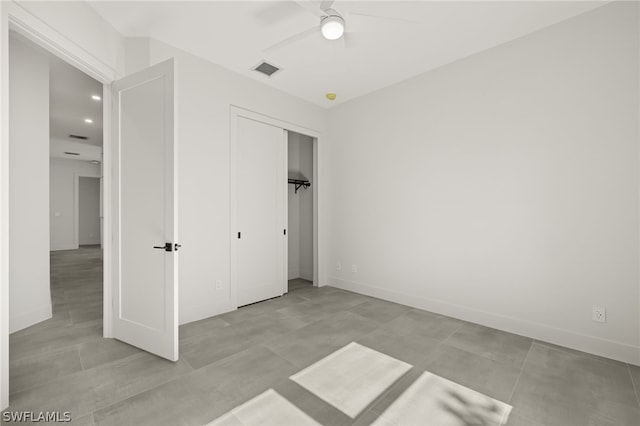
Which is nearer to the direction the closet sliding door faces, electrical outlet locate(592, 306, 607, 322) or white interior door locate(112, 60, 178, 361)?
the electrical outlet

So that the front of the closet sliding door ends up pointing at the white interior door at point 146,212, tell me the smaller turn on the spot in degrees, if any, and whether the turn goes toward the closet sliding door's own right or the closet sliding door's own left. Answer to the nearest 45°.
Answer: approximately 90° to the closet sliding door's own right

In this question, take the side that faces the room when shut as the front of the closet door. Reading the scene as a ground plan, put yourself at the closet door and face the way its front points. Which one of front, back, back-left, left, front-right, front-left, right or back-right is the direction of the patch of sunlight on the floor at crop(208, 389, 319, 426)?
front-right

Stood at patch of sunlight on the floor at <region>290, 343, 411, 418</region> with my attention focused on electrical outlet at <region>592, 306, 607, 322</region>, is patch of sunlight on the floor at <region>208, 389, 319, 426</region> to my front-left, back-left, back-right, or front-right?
back-right

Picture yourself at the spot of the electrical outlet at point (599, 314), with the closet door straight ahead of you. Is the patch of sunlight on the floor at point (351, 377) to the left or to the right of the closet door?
left

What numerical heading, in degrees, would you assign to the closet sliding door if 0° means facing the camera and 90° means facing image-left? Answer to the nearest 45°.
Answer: approximately 315°

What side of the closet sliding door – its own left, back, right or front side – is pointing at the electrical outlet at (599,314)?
front
